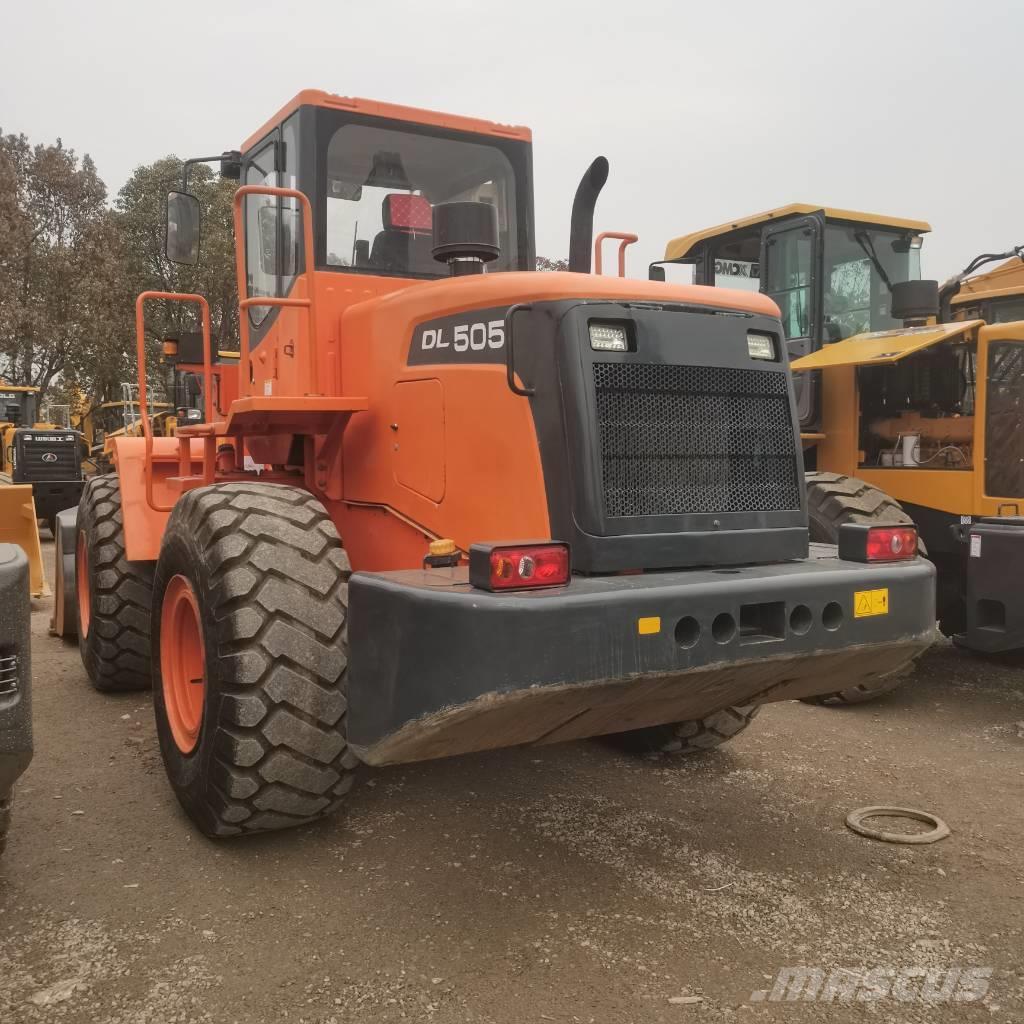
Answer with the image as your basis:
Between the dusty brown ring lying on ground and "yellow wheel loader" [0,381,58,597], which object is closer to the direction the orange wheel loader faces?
the yellow wheel loader

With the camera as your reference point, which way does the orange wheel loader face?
facing away from the viewer and to the left of the viewer

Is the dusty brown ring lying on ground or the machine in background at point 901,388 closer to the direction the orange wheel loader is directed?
the machine in background

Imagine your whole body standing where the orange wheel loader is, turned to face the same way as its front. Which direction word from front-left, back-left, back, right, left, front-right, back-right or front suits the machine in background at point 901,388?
right

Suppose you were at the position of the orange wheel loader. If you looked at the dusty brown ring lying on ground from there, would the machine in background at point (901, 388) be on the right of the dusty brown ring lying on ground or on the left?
left
